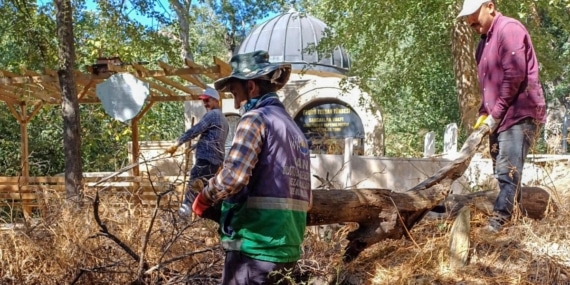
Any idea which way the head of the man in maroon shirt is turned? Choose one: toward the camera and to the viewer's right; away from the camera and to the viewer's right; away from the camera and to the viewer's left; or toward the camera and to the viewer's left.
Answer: toward the camera and to the viewer's left

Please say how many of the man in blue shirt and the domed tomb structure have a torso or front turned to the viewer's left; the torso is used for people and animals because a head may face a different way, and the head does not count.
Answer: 1

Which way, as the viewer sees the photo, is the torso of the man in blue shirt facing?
to the viewer's left

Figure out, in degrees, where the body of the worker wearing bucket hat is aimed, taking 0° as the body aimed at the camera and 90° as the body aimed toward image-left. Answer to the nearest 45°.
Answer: approximately 135°

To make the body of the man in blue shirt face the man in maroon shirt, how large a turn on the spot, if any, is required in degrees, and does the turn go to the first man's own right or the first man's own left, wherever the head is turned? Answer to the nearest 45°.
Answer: approximately 135° to the first man's own left

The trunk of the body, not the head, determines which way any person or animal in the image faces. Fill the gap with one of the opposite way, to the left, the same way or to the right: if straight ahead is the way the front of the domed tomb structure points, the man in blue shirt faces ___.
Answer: to the right

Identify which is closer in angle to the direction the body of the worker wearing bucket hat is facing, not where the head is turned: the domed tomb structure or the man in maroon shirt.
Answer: the domed tomb structure

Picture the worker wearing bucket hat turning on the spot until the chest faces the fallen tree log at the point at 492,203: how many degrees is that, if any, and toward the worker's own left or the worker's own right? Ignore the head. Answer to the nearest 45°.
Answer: approximately 90° to the worker's own right

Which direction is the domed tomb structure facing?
toward the camera

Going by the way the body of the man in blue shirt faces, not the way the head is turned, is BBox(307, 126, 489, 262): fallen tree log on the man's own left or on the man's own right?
on the man's own left

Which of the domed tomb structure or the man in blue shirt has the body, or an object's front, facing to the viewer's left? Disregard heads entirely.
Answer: the man in blue shirt
